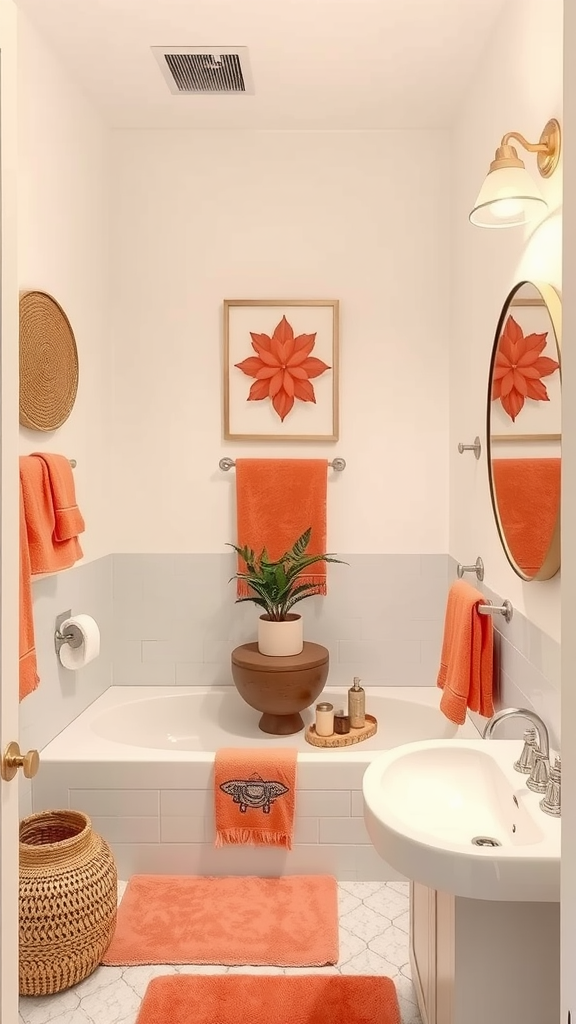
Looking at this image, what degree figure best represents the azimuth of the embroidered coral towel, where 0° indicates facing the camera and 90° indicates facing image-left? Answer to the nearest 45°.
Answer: approximately 0°

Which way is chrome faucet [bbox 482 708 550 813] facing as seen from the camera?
to the viewer's left

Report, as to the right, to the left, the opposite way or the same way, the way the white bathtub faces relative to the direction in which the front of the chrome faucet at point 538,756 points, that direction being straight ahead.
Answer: to the left

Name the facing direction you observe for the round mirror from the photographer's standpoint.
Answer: facing to the left of the viewer

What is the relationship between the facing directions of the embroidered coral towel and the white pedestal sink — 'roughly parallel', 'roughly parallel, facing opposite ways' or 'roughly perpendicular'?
roughly perpendicular

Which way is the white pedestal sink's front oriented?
to the viewer's left

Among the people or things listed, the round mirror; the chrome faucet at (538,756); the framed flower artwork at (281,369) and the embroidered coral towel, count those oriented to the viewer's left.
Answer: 2

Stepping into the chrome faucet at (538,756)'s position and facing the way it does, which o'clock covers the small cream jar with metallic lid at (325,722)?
The small cream jar with metallic lid is roughly at 2 o'clock from the chrome faucet.
